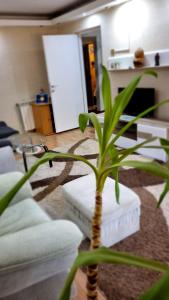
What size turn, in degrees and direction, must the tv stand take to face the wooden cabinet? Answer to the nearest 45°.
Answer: approximately 90° to its right

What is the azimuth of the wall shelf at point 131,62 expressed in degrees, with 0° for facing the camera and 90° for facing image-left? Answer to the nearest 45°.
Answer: approximately 45°

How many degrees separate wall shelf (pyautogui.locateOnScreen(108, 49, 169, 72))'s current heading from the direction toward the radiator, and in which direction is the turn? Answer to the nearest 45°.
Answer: approximately 45° to its right

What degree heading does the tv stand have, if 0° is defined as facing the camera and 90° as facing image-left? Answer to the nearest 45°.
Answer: approximately 45°

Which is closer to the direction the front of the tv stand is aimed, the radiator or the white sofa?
the white sofa

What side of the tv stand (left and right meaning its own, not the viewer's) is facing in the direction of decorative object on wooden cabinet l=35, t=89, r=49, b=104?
right

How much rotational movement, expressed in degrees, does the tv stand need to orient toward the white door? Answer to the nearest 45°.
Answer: approximately 90° to its right

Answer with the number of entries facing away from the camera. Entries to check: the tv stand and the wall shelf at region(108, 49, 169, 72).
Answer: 0
